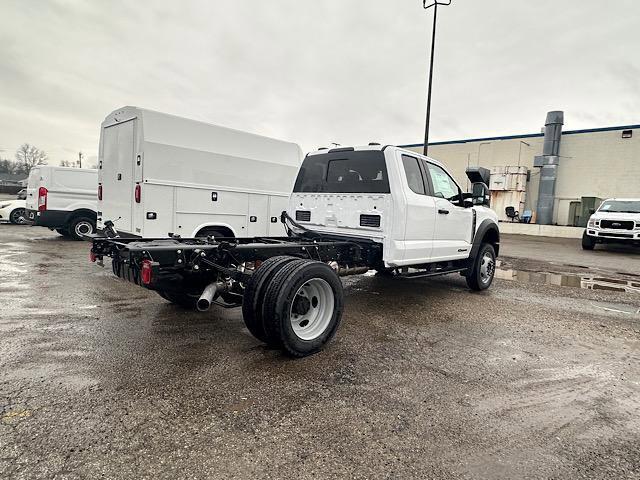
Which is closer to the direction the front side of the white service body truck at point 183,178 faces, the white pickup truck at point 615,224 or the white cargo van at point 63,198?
the white pickup truck

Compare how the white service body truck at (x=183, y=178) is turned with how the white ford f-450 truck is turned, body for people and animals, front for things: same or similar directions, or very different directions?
same or similar directions

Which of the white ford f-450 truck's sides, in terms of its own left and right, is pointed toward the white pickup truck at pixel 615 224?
front

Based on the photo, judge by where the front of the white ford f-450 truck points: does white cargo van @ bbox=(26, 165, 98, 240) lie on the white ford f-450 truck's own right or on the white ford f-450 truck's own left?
on the white ford f-450 truck's own left

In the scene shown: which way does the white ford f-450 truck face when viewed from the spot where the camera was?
facing away from the viewer and to the right of the viewer

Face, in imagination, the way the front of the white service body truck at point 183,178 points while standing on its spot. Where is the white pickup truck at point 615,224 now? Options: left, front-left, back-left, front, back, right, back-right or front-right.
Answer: front-right

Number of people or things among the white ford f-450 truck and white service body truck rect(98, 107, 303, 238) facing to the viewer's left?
0

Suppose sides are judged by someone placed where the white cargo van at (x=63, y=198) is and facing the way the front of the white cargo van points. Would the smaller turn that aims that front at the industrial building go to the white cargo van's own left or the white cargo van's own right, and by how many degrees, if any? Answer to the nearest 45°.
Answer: approximately 45° to the white cargo van's own right

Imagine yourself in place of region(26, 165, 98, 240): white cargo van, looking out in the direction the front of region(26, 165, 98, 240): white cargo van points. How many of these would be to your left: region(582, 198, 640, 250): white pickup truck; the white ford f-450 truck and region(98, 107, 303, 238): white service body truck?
0

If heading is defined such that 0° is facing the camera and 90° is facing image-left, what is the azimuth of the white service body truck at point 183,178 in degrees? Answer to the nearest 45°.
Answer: approximately 225°

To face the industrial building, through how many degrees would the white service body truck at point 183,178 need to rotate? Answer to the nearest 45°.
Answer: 0° — it already faces it

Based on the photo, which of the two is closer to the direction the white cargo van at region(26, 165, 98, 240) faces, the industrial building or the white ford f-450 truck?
the industrial building

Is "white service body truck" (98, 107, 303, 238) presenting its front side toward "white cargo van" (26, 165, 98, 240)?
no

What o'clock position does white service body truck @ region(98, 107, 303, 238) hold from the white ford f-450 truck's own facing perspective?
The white service body truck is roughly at 9 o'clock from the white ford f-450 truck.

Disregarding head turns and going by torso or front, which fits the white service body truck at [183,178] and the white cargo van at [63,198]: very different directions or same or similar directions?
same or similar directions

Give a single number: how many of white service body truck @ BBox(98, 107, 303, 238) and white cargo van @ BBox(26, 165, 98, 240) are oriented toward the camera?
0

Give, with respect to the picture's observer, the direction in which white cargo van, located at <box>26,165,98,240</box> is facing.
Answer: facing away from the viewer and to the right of the viewer
